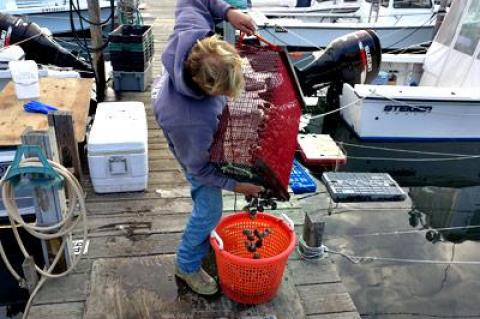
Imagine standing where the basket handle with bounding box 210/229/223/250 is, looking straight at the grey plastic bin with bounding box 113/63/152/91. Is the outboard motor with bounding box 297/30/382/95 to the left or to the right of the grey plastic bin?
right

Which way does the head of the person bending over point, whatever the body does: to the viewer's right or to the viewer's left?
to the viewer's right
